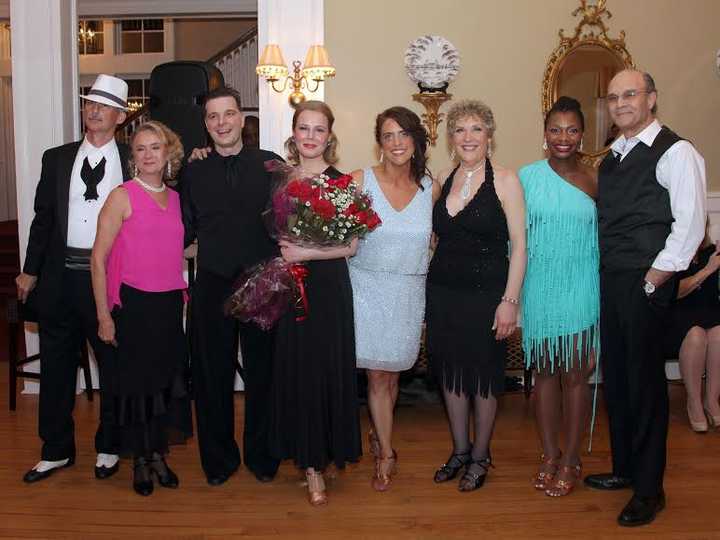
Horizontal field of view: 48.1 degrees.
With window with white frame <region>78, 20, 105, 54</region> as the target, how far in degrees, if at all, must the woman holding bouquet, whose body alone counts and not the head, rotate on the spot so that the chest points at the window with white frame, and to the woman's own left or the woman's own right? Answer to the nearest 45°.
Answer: approximately 180°

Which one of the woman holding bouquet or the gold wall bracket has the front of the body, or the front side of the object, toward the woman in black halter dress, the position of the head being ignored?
the gold wall bracket

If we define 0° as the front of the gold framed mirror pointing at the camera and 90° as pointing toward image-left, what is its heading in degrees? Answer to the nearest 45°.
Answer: approximately 0°

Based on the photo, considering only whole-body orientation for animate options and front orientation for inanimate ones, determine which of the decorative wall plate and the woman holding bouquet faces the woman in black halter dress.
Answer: the decorative wall plate

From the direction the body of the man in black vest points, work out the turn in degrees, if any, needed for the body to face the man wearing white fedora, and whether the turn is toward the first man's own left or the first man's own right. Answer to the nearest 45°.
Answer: approximately 45° to the first man's own right

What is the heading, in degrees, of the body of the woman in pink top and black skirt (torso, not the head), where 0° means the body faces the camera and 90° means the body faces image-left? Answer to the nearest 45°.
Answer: approximately 315°

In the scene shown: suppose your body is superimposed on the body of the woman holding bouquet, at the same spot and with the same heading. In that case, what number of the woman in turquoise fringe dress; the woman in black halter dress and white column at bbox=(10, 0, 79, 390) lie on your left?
2

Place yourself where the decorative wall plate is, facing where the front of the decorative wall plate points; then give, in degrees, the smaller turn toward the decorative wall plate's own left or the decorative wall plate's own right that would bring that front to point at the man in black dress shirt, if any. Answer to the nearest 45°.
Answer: approximately 45° to the decorative wall plate's own right

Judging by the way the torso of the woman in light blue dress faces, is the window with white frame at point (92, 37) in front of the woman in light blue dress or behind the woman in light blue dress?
behind
